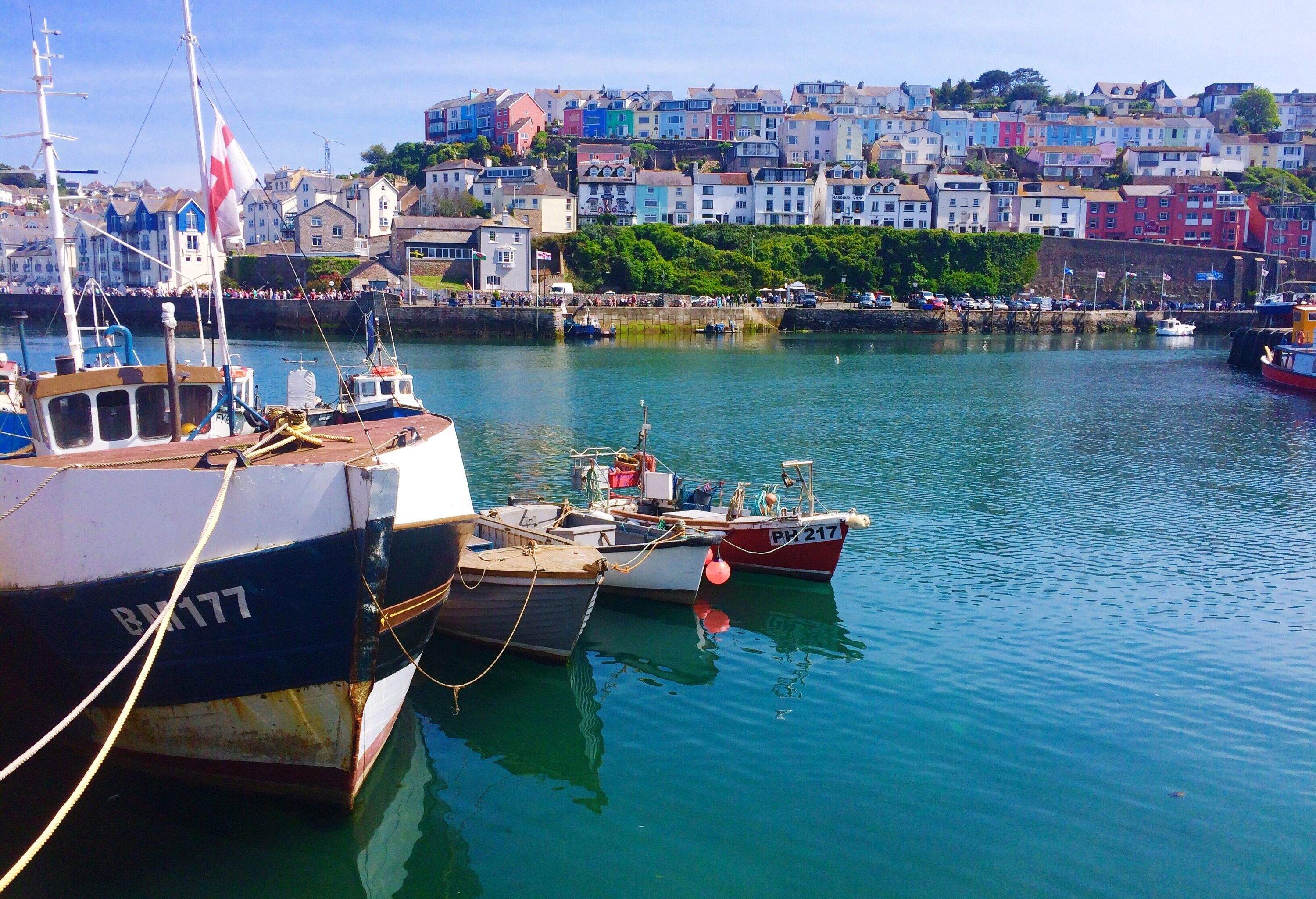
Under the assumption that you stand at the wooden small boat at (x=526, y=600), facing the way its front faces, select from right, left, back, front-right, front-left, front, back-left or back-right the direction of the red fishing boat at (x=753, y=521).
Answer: left

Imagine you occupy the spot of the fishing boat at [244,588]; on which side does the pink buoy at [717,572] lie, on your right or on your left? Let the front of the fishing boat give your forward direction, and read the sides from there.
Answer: on your left

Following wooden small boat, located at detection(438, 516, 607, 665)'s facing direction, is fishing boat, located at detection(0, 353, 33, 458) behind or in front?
behind

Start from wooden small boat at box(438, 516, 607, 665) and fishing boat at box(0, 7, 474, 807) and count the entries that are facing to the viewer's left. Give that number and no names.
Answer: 0

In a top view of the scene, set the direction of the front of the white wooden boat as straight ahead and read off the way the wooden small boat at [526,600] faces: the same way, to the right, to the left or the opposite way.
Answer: the same way

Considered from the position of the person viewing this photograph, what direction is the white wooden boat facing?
facing the viewer and to the right of the viewer

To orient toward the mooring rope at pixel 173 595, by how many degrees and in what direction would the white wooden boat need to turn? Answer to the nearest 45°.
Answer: approximately 90° to its right

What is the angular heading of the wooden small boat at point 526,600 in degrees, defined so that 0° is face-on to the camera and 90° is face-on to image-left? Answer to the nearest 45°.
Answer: approximately 315°

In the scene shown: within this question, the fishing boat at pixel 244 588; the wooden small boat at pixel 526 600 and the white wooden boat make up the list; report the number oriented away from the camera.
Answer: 0

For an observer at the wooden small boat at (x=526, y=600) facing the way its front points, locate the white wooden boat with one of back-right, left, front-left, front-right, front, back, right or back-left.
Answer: left

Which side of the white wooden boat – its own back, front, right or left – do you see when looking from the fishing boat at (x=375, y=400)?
back
